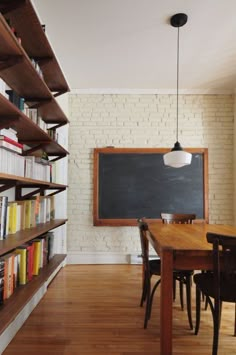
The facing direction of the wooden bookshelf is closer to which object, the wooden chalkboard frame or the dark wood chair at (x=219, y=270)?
the dark wood chair

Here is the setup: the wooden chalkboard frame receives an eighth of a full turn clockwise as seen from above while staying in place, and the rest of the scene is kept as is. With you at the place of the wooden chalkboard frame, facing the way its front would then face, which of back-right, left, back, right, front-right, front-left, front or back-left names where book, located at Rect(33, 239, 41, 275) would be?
front-left

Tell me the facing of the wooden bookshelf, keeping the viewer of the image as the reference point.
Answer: facing to the right of the viewer

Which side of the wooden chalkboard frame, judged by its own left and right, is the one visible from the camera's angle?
front

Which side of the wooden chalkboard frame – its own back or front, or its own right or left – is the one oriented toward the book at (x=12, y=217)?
front

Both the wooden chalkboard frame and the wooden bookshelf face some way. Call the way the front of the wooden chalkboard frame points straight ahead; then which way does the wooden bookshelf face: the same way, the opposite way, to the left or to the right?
to the left

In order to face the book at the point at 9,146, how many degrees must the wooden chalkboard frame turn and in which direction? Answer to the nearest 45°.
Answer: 0° — it already faces it

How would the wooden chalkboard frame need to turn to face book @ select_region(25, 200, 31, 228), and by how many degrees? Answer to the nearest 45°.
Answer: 0° — it already faces it

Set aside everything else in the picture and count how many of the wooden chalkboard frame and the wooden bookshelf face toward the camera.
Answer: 1

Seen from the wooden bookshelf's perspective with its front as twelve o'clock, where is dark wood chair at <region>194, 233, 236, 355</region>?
The dark wood chair is roughly at 1 o'clock from the wooden bookshelf.

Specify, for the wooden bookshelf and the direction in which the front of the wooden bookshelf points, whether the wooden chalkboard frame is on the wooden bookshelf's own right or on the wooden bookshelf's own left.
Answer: on the wooden bookshelf's own left

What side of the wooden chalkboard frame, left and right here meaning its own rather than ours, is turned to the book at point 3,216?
front
